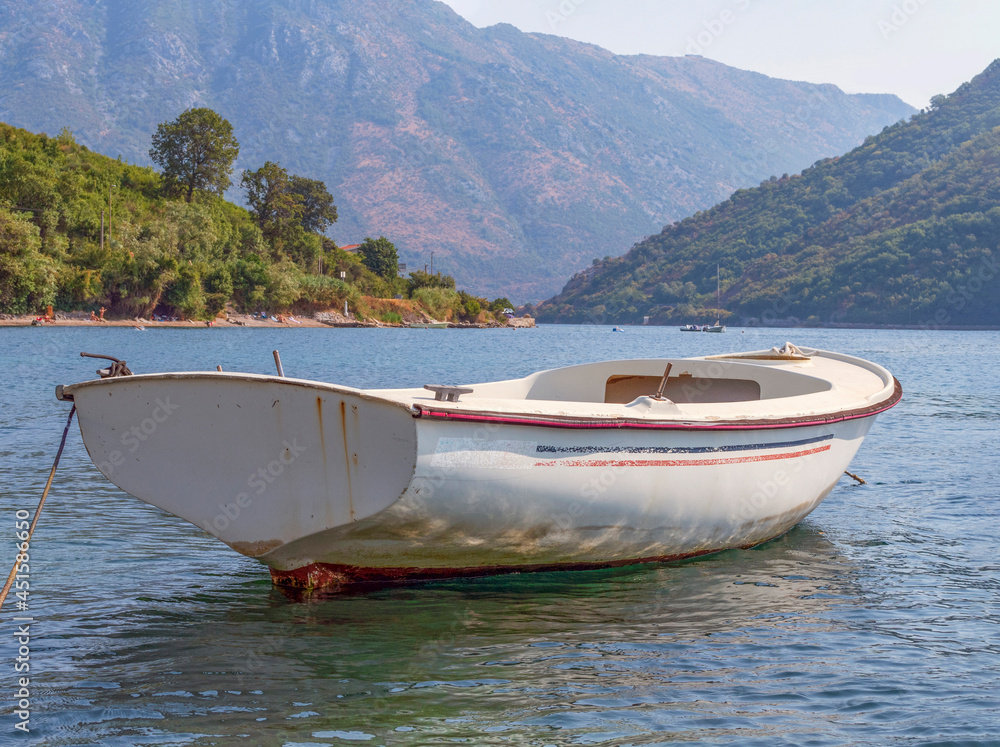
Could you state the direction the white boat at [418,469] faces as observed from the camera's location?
facing away from the viewer and to the right of the viewer
